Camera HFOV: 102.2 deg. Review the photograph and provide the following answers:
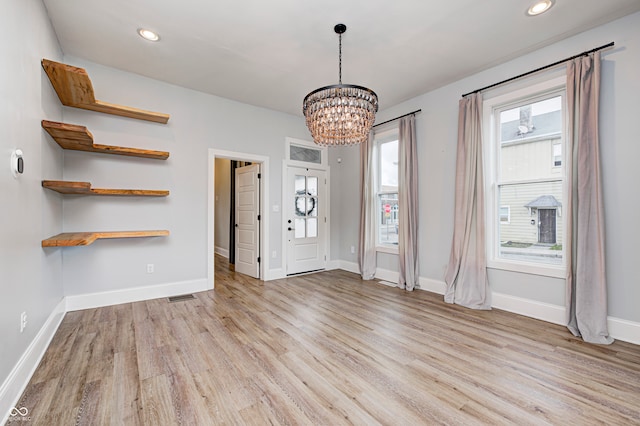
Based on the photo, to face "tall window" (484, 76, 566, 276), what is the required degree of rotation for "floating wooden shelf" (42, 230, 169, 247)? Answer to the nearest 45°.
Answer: approximately 45° to its left

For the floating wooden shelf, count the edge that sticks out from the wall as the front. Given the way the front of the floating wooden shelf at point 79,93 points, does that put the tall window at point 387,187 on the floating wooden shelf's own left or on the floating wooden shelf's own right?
on the floating wooden shelf's own left

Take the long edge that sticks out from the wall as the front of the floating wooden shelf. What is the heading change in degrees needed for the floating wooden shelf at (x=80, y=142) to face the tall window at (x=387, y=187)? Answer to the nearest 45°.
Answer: approximately 90° to its left

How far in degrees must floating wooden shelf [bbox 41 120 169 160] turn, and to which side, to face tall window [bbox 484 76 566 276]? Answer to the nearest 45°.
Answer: approximately 45° to its left

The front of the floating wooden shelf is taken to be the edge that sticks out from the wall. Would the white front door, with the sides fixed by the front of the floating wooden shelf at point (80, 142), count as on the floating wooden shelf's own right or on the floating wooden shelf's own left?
on the floating wooden shelf's own left
